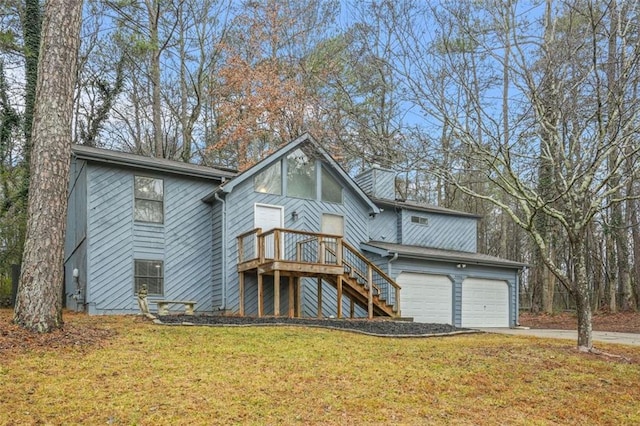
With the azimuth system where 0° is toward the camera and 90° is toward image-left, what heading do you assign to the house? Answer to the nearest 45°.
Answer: approximately 315°
